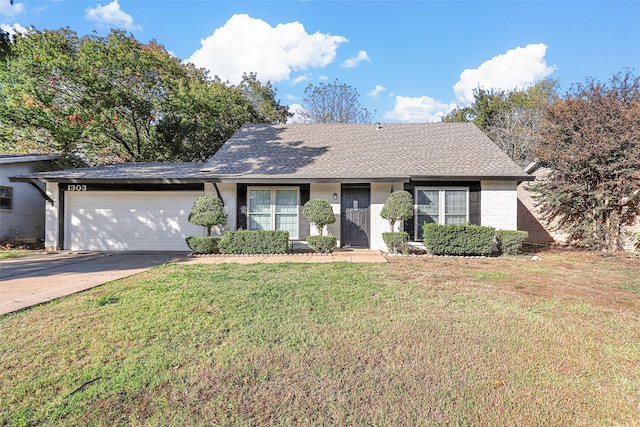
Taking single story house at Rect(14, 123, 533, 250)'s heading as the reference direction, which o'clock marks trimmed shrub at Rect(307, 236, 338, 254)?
The trimmed shrub is roughly at 11 o'clock from the single story house.

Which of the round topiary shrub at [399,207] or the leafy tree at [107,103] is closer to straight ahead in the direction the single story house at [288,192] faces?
the round topiary shrub

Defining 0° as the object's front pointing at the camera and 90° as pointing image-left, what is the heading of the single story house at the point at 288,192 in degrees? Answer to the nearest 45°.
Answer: approximately 0°

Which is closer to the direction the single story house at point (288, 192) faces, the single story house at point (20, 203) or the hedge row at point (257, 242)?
the hedge row

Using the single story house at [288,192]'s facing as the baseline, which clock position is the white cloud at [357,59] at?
The white cloud is roughly at 7 o'clock from the single story house.

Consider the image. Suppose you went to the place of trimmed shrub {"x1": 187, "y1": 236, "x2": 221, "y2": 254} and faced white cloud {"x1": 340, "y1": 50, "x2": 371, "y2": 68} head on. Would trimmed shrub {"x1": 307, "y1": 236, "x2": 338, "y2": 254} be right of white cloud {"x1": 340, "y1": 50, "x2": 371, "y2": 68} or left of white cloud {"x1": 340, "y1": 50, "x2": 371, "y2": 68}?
right

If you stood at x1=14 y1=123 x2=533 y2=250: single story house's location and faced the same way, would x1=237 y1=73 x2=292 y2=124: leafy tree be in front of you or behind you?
behind

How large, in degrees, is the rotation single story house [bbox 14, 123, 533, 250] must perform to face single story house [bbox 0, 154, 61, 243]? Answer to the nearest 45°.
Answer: approximately 90° to its right

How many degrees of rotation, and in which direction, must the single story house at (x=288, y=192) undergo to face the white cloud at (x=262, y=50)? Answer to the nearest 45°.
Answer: approximately 180°

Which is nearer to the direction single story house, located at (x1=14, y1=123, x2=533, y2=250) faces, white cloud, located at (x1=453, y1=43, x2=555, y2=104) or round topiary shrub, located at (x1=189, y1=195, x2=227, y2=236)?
the round topiary shrub

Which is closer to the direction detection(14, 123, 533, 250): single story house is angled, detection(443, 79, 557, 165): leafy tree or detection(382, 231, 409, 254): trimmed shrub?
the trimmed shrub

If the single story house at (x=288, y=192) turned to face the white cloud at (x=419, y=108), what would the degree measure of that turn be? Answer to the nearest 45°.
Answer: approximately 135° to its left
